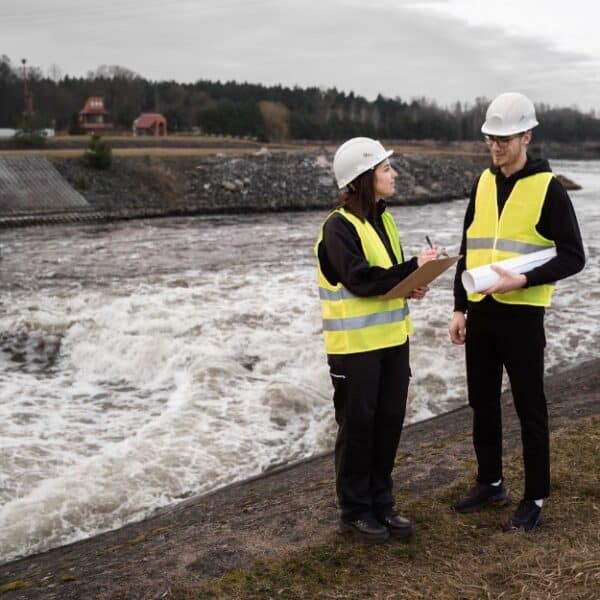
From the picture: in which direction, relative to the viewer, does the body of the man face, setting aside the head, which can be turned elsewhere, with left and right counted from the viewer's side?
facing the viewer and to the left of the viewer

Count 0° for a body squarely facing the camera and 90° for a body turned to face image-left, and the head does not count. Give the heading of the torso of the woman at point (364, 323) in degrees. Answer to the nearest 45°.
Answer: approximately 315°

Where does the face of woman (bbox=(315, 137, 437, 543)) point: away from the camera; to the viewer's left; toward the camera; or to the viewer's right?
to the viewer's right

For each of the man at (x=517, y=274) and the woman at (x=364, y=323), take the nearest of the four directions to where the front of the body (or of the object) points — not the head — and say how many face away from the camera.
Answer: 0

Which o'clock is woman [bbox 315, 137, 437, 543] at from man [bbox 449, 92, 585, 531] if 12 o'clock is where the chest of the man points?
The woman is roughly at 1 o'clock from the man.
